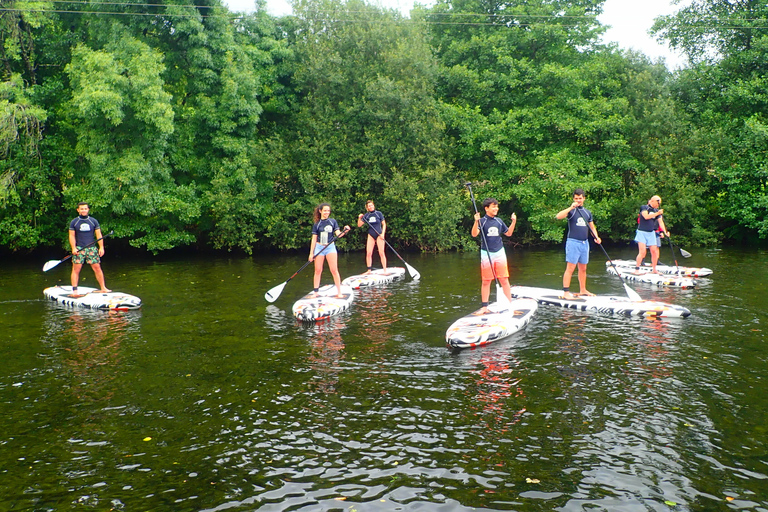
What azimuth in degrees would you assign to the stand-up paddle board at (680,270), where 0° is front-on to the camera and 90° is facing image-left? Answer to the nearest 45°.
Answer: approximately 270°

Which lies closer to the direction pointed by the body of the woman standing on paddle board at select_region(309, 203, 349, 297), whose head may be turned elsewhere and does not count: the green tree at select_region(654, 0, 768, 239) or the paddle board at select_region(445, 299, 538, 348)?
the paddle board

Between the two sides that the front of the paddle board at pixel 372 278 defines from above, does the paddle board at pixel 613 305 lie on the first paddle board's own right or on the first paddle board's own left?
on the first paddle board's own left

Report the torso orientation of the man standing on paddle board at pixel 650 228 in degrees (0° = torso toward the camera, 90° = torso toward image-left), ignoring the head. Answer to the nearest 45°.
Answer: approximately 315°

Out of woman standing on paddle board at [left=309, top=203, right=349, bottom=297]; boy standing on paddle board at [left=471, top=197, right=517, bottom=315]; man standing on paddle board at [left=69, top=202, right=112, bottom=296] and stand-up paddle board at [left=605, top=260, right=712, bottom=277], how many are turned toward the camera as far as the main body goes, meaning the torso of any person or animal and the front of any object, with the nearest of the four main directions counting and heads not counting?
3

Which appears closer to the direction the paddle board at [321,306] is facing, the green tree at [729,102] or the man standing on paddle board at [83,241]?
the man standing on paddle board

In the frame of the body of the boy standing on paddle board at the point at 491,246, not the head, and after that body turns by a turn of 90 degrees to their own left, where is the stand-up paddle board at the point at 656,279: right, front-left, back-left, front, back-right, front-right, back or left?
front-left

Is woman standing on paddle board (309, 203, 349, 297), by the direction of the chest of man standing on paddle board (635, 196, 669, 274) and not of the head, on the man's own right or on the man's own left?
on the man's own right
